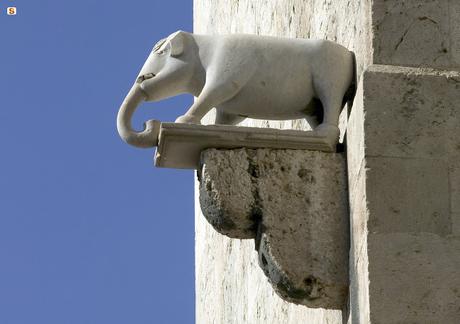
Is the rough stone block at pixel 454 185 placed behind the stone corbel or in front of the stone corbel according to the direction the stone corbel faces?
behind

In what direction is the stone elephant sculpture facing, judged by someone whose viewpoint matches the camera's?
facing to the left of the viewer

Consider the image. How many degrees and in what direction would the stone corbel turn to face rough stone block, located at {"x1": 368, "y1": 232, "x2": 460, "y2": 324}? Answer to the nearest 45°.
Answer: approximately 135° to its left

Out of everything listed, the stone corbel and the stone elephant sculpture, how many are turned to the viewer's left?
2

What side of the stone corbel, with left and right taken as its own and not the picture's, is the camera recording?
left

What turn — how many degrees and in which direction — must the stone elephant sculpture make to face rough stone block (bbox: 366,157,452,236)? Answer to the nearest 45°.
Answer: approximately 135° to its left
